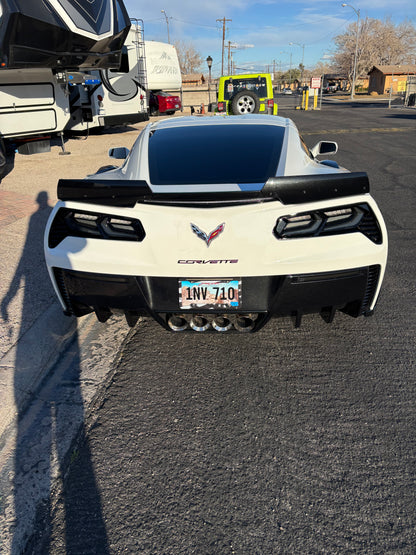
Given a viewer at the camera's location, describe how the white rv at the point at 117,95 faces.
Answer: facing away from the viewer and to the left of the viewer

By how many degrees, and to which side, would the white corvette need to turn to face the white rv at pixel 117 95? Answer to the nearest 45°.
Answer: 0° — it already faces it

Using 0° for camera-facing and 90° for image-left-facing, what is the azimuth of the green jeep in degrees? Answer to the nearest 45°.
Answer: approximately 180°

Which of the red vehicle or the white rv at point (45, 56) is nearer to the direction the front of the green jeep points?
the red vehicle

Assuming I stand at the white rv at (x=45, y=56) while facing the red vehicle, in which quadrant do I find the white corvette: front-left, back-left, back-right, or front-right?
back-right

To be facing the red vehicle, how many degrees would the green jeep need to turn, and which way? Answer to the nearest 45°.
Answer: approximately 45° to its left

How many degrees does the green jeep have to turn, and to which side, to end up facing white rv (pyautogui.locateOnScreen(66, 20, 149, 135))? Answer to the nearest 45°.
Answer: approximately 135° to its left

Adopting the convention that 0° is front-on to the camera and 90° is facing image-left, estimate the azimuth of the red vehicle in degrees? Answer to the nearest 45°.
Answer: approximately 135°

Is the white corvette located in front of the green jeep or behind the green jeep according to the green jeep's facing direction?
behind

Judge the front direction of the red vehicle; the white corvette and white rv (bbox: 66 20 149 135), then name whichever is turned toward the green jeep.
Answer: the white corvette

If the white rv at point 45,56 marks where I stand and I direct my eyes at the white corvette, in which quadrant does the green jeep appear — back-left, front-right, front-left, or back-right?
back-left

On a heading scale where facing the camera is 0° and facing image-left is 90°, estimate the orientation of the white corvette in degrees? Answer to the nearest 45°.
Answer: approximately 180°

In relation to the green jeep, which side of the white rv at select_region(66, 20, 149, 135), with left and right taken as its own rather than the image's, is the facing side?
right

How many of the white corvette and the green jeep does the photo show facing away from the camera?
2
